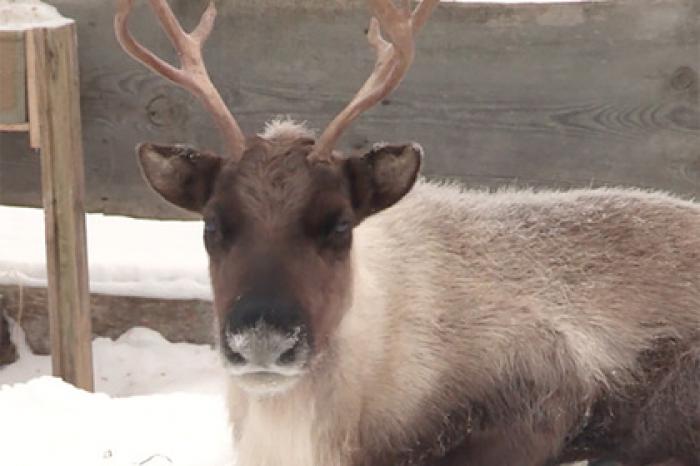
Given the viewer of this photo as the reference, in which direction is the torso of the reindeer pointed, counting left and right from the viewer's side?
facing the viewer and to the left of the viewer

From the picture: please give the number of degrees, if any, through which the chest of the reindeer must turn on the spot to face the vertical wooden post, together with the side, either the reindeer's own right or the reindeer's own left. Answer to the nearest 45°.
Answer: approximately 90° to the reindeer's own right

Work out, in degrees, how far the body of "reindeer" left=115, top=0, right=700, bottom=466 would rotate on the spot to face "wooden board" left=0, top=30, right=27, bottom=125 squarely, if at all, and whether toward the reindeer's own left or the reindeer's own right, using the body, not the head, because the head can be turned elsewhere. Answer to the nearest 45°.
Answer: approximately 90° to the reindeer's own right
